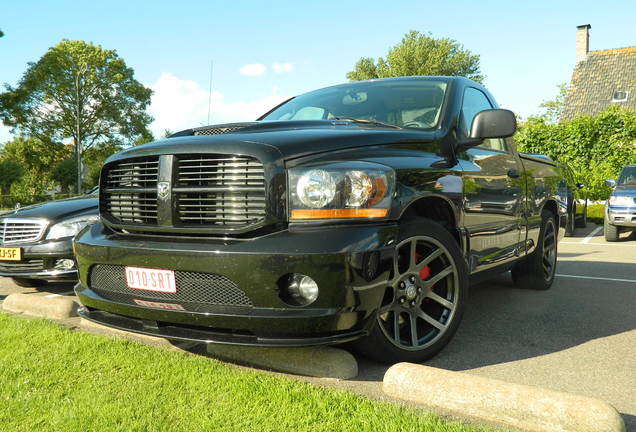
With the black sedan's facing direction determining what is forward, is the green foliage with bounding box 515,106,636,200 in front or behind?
behind

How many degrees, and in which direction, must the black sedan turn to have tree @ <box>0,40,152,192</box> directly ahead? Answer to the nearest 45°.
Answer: approximately 135° to its right

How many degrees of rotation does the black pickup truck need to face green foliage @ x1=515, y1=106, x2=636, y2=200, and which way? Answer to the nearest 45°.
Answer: approximately 180°

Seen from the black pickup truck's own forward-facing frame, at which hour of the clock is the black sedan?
The black sedan is roughly at 3 o'clock from the black pickup truck.

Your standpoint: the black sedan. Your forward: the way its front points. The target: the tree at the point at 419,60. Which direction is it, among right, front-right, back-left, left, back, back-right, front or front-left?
back

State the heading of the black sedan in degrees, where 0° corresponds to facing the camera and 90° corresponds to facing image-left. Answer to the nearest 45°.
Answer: approximately 45°

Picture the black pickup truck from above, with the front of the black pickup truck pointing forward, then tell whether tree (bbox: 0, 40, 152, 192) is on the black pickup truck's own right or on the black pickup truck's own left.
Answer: on the black pickup truck's own right

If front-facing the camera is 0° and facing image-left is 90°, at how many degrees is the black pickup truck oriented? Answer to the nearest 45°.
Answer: approximately 45°

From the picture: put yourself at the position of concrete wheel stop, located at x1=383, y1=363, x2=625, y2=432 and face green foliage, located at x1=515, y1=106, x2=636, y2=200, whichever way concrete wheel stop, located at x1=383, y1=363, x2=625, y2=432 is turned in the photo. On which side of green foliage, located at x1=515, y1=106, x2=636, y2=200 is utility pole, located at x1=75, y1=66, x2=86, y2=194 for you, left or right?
left

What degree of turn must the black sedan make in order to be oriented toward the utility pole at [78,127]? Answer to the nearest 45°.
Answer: approximately 135° to its right
